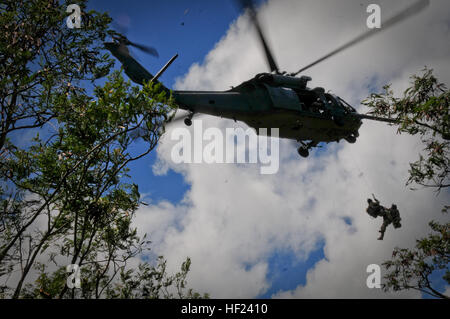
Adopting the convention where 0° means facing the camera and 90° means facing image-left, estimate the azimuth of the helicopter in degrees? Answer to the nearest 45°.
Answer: approximately 270°
